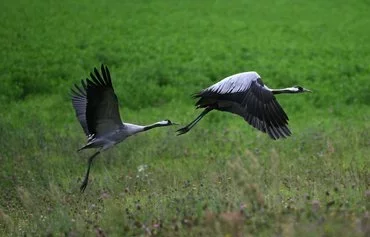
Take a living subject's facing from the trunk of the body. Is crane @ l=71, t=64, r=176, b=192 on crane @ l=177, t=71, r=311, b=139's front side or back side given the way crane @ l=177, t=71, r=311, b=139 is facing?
on the back side

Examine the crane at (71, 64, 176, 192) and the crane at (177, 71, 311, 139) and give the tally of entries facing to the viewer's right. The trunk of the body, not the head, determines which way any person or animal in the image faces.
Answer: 2

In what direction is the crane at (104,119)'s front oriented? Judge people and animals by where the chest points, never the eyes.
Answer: to the viewer's right

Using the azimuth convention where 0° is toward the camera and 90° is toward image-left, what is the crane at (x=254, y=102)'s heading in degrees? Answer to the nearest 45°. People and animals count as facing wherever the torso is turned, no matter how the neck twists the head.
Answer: approximately 270°

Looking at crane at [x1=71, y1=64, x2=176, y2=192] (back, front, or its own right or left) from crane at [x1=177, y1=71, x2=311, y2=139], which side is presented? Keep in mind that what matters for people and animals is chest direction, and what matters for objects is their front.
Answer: front
